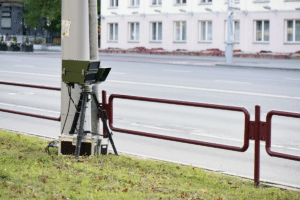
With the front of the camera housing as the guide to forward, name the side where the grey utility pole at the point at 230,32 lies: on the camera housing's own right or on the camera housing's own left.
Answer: on the camera housing's own left

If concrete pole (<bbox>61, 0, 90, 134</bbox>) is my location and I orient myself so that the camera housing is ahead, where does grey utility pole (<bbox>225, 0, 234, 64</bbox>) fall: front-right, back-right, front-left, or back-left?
back-left

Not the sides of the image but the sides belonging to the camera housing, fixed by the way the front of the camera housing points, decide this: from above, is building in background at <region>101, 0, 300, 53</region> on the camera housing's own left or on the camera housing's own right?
on the camera housing's own left
